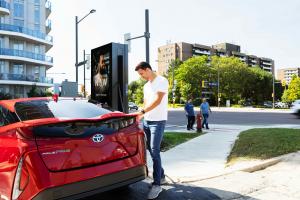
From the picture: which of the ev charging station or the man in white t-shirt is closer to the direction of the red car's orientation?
the ev charging station

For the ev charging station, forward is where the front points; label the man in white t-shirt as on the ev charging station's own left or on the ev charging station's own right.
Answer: on the ev charging station's own left

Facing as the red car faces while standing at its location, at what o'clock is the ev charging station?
The ev charging station is roughly at 2 o'clock from the red car.

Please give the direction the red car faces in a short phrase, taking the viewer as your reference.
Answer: facing away from the viewer and to the left of the viewer

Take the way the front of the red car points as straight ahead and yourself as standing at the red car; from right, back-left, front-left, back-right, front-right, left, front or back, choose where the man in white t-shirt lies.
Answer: right
